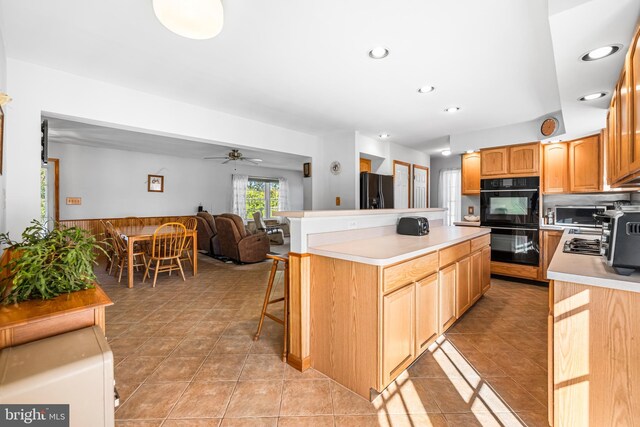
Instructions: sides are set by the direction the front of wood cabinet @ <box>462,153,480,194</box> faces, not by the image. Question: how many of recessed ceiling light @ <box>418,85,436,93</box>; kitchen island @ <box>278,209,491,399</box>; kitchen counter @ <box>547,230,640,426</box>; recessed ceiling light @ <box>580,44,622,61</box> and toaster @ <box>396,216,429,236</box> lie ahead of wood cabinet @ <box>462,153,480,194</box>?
5

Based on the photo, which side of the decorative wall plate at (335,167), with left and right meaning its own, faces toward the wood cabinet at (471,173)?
left

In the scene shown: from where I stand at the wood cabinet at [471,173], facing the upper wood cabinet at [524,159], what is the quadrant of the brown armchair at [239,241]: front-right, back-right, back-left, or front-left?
back-right

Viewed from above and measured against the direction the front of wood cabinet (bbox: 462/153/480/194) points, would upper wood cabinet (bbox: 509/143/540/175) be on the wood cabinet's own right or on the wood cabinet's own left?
on the wood cabinet's own left

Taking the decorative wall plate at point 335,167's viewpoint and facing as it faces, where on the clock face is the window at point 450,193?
The window is roughly at 8 o'clock from the decorative wall plate.

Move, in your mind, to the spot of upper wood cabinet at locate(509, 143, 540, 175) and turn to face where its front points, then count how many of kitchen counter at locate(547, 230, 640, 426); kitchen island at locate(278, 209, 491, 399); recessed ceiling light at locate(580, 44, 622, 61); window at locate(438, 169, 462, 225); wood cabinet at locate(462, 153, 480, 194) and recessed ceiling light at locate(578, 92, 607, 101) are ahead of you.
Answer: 4

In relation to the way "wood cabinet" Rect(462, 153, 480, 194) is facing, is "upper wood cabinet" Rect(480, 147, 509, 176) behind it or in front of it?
in front

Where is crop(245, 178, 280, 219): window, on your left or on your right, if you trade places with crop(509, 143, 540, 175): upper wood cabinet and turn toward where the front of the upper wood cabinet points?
on your right

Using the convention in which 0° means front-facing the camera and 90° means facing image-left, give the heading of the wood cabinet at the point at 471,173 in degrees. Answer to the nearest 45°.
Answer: approximately 0°
